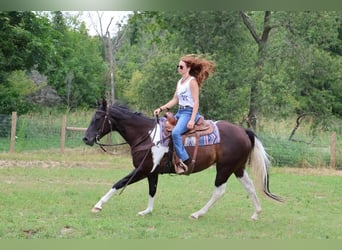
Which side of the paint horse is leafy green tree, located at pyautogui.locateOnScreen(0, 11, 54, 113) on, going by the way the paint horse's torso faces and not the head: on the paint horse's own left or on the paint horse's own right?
on the paint horse's own right

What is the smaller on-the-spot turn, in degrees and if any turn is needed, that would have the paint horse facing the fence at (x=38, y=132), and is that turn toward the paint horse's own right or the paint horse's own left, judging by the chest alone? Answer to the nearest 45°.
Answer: approximately 45° to the paint horse's own right

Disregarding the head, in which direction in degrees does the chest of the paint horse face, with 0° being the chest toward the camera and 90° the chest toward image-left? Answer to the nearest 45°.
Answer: approximately 90°

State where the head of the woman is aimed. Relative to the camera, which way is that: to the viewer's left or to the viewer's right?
to the viewer's left

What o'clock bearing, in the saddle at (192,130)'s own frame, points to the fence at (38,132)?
The fence is roughly at 2 o'clock from the saddle.

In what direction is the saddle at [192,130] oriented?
to the viewer's left

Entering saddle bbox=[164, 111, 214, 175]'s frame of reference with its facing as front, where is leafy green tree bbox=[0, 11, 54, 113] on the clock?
The leafy green tree is roughly at 2 o'clock from the saddle.
